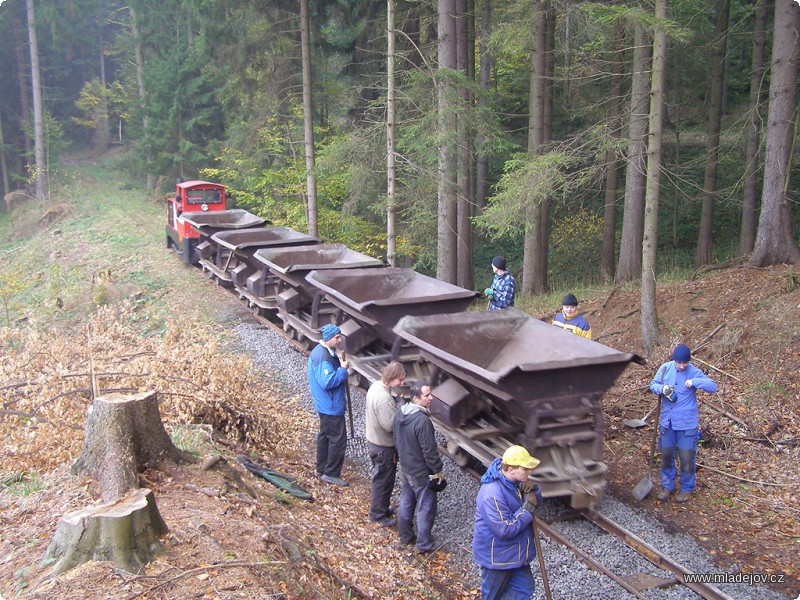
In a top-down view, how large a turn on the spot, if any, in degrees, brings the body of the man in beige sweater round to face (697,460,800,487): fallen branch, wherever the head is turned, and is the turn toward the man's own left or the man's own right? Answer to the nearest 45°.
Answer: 0° — they already face it

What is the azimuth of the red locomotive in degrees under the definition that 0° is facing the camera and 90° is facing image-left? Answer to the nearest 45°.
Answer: approximately 315°

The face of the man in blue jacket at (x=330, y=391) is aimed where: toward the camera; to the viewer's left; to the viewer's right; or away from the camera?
to the viewer's right

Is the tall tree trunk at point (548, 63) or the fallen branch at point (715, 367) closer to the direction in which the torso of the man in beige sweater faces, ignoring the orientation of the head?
the fallen branch

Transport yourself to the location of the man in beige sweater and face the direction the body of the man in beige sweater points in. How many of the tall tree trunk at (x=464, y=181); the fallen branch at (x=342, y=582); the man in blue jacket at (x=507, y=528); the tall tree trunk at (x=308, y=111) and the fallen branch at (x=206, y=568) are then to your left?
2

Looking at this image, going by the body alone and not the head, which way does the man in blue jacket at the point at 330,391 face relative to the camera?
to the viewer's right

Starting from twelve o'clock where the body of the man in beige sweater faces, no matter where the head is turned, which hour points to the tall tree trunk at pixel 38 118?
The tall tree trunk is roughly at 8 o'clock from the man in beige sweater.

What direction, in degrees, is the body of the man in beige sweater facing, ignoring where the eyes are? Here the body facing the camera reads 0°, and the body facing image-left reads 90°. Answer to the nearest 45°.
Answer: approximately 270°

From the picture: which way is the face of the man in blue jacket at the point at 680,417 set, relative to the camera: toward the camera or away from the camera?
toward the camera

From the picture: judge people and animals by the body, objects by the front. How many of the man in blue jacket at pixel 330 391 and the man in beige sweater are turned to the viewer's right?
2
